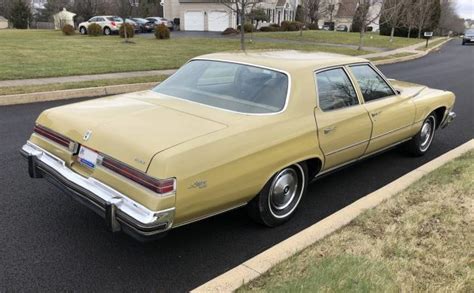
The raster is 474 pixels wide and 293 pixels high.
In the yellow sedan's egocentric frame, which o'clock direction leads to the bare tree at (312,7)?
The bare tree is roughly at 11 o'clock from the yellow sedan.

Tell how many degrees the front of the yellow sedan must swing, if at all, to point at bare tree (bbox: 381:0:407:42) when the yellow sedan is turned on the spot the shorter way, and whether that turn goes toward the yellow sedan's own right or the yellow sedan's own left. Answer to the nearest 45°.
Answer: approximately 45° to the yellow sedan's own left

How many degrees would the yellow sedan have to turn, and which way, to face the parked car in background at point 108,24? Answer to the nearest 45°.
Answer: approximately 45° to its left

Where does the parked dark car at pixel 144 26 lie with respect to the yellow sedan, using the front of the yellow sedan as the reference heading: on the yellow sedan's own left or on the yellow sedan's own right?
on the yellow sedan's own left

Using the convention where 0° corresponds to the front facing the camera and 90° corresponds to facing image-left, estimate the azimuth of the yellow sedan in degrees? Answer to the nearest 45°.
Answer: approximately 225°

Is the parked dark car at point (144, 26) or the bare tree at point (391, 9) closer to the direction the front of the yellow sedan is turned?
the bare tree

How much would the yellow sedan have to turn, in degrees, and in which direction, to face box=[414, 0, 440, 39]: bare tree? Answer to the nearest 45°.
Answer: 0° — it already faces it

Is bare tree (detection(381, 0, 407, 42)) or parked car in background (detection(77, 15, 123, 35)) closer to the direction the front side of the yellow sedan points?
the bare tree

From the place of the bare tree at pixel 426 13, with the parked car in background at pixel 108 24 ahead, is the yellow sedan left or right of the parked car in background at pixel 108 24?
left
